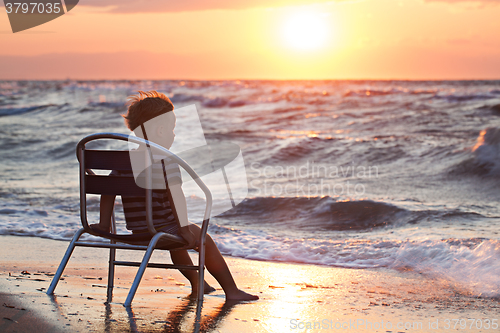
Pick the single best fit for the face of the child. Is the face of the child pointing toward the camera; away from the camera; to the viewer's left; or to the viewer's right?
to the viewer's right

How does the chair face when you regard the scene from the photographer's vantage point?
facing away from the viewer and to the right of the viewer
